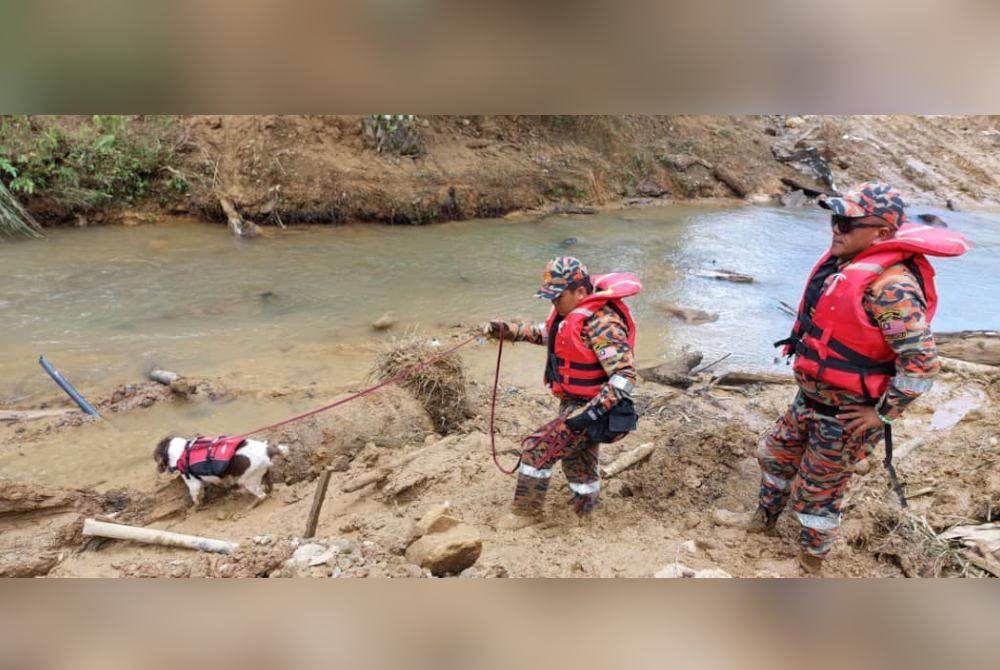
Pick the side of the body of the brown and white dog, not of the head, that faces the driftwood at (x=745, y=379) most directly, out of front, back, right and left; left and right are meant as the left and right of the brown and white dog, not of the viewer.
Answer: back

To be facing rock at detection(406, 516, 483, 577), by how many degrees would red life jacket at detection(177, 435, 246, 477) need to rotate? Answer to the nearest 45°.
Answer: approximately 135° to its left

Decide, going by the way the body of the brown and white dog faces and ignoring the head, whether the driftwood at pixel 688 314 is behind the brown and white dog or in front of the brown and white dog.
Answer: behind

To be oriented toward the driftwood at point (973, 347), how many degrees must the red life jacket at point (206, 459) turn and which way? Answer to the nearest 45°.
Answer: approximately 180°

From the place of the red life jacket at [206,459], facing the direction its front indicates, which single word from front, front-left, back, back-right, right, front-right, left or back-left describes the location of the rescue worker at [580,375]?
back-left

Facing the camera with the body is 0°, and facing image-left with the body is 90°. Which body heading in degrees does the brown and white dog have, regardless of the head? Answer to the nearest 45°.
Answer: approximately 90°

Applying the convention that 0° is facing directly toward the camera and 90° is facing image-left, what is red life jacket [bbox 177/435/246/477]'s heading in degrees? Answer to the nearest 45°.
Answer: approximately 90°

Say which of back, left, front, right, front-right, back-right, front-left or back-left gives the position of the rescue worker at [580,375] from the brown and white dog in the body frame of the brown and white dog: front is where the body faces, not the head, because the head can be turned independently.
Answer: back-left

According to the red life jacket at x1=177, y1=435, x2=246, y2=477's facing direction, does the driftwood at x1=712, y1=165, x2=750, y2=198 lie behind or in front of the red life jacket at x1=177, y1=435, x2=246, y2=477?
behind

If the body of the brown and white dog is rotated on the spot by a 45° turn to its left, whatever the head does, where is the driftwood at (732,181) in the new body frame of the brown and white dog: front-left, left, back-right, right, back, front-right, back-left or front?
back

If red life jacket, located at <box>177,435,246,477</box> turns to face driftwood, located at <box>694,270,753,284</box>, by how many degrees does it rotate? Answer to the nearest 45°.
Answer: approximately 135° to its right
